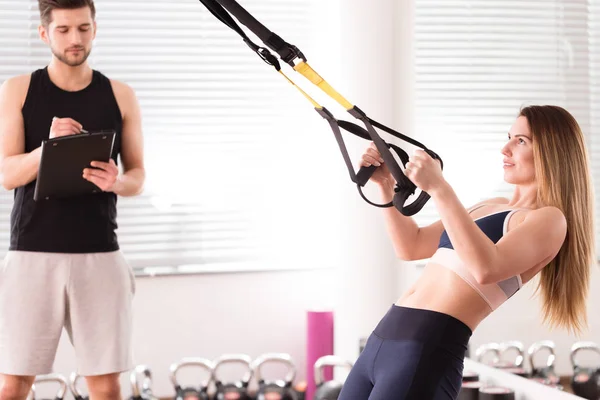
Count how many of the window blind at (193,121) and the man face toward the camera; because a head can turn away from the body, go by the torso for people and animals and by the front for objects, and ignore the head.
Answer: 2

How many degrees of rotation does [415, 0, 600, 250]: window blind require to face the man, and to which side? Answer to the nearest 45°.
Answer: approximately 45° to its right

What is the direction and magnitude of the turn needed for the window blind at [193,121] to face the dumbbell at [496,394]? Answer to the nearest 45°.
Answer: approximately 45° to its left

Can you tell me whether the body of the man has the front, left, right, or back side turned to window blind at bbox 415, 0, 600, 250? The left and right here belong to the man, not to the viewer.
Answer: left

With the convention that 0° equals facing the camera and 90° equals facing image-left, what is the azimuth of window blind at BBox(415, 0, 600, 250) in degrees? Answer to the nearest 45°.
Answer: approximately 0°

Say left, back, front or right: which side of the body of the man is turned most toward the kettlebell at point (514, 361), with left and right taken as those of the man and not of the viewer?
left
